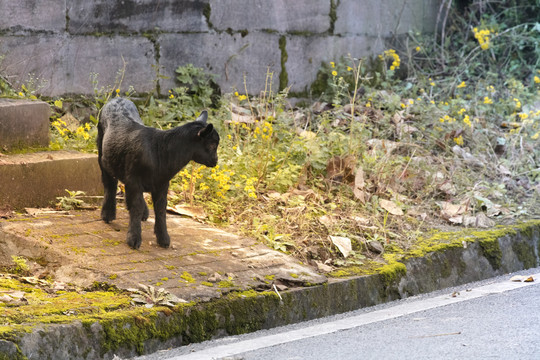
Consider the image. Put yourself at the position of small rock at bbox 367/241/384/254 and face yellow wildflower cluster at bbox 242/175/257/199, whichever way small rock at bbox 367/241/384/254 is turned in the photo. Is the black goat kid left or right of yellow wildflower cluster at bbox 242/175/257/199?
left
